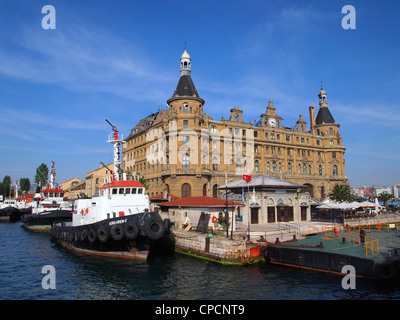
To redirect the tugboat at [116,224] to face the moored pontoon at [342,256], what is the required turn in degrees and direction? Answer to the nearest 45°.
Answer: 0° — it already faces it

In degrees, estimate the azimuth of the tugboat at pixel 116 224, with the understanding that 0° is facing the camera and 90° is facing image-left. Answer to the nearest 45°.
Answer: approximately 315°

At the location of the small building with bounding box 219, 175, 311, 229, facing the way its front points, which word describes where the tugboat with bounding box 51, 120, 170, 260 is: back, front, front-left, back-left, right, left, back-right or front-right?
front-right

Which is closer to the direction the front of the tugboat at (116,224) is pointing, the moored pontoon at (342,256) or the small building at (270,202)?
the moored pontoon
